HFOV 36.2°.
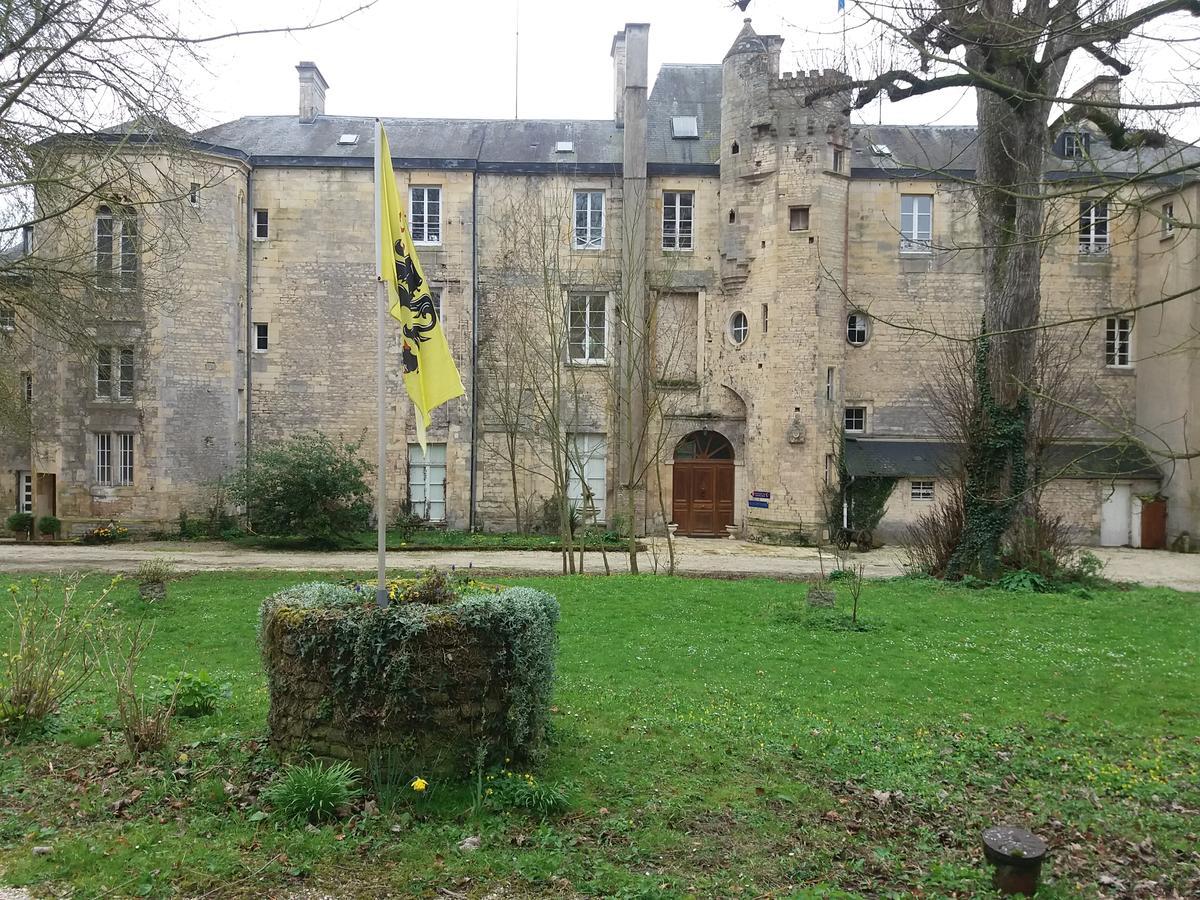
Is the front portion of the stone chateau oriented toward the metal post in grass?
yes

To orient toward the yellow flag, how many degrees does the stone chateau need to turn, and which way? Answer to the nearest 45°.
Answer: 0° — it already faces it

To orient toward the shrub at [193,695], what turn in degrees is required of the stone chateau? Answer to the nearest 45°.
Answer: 0° — it already faces it

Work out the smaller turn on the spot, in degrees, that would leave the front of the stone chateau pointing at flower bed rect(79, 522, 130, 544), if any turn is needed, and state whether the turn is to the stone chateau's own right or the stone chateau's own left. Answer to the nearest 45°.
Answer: approximately 90° to the stone chateau's own right

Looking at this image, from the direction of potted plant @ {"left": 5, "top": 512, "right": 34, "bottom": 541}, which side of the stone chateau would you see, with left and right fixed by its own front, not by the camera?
right

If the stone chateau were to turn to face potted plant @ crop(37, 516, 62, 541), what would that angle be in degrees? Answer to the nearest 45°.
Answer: approximately 90° to its right

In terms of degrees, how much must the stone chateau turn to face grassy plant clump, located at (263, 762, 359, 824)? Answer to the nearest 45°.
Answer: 0° — it already faces it

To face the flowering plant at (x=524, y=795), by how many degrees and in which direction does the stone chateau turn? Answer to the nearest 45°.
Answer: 0° — it already faces it

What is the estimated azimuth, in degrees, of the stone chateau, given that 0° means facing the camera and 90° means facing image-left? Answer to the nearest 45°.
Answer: approximately 0°
